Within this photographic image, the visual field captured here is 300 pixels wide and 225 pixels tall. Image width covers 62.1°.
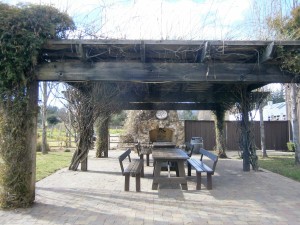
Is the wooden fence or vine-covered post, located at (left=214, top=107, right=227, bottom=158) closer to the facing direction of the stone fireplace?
the vine-covered post

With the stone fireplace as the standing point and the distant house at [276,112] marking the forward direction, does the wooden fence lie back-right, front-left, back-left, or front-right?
front-right

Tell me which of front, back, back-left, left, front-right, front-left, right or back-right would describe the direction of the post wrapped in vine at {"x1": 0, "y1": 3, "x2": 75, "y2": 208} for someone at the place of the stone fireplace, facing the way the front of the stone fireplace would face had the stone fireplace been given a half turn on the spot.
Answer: back

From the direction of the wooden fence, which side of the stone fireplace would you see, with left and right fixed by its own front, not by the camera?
left

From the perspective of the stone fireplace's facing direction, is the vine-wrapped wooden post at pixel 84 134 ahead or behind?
ahead

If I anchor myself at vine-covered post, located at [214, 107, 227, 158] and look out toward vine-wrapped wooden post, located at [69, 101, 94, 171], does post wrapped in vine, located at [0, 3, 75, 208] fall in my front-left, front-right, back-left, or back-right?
front-left

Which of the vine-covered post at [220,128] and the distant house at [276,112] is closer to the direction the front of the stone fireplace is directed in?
the vine-covered post

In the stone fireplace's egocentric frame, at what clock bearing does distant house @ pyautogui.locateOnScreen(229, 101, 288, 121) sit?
The distant house is roughly at 8 o'clock from the stone fireplace.

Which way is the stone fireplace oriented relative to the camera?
toward the camera

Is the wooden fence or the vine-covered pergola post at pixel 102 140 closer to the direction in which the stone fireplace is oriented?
the vine-covered pergola post

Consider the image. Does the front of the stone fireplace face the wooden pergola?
yes
